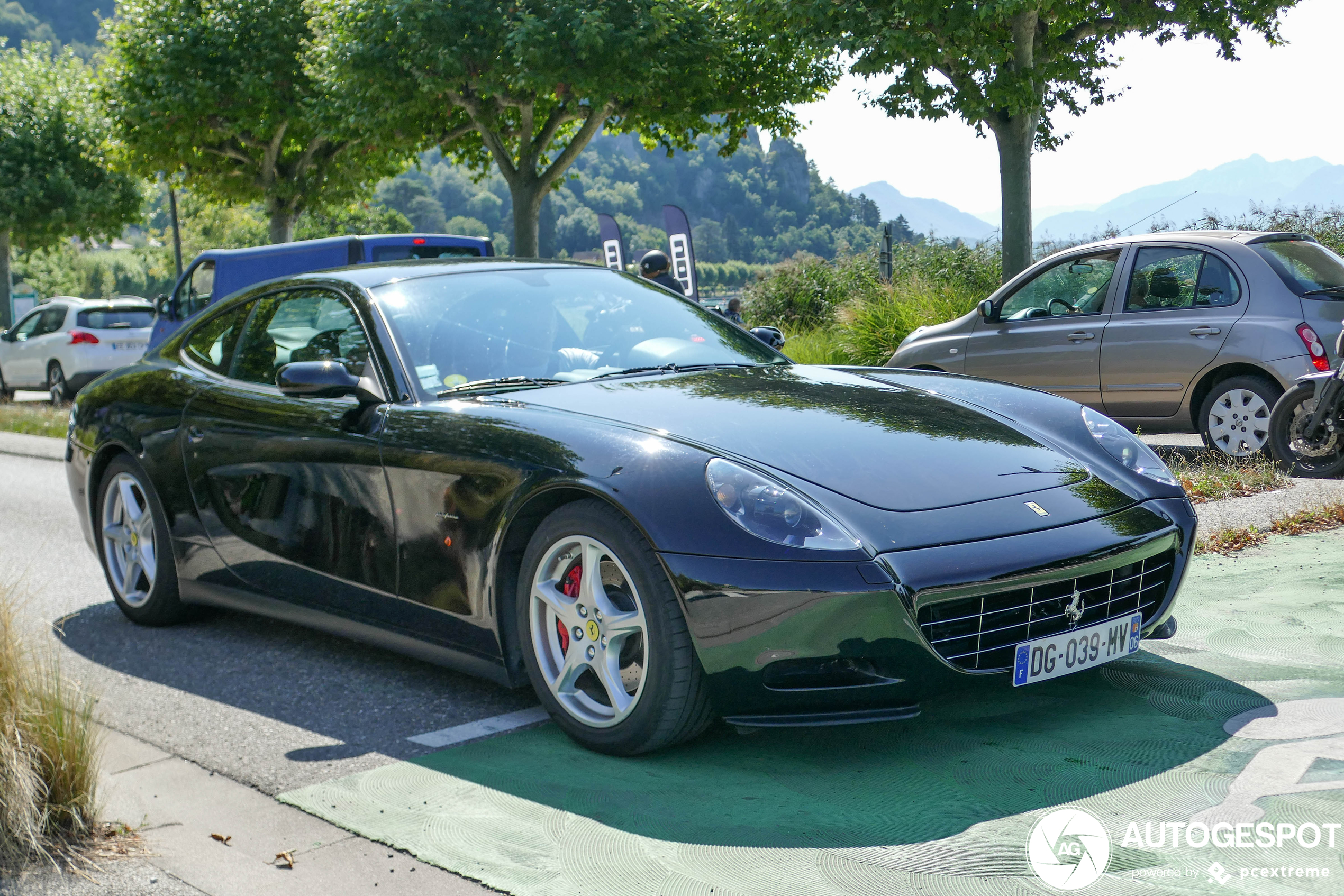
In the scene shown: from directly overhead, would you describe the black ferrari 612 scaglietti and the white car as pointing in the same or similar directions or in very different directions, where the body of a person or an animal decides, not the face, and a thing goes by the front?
very different directions

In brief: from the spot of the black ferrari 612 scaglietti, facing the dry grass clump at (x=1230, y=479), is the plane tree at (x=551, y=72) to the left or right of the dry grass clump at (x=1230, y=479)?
left

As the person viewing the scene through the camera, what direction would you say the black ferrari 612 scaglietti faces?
facing the viewer and to the right of the viewer

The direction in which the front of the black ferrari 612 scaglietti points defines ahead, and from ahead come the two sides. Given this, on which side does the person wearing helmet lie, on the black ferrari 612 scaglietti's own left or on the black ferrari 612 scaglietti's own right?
on the black ferrari 612 scaglietti's own left

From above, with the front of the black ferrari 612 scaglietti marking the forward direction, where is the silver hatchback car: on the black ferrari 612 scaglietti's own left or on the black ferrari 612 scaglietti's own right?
on the black ferrari 612 scaglietti's own left

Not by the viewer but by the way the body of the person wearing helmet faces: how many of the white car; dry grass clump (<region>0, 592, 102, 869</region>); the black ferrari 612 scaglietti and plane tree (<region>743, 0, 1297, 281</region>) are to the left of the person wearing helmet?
2

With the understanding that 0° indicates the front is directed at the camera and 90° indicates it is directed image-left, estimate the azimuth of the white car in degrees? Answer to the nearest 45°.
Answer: approximately 135°

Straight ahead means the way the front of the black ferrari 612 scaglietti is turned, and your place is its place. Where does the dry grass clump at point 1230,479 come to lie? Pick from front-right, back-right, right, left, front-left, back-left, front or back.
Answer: left
